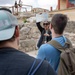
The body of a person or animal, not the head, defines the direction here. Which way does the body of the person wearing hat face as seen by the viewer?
away from the camera
